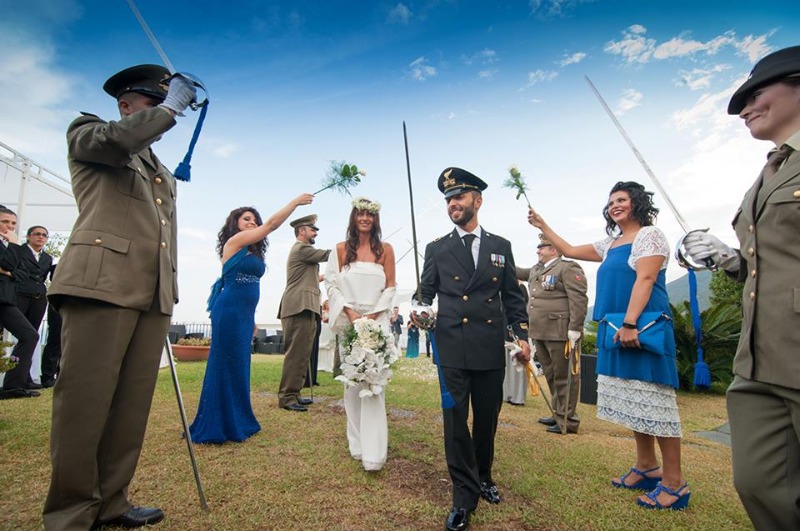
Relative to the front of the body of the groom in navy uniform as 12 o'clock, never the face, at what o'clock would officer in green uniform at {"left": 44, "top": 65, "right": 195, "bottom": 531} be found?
The officer in green uniform is roughly at 2 o'clock from the groom in navy uniform.

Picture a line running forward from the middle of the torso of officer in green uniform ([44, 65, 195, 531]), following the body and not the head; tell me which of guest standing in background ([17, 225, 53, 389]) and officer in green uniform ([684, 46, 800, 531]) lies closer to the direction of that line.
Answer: the officer in green uniform

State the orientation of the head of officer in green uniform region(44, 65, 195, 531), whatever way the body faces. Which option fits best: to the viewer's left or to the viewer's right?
to the viewer's right

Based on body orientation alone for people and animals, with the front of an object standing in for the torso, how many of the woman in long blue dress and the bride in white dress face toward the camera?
1

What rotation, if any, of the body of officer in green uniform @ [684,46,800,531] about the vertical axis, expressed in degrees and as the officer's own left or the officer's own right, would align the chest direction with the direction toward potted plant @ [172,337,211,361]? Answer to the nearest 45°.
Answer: approximately 45° to the officer's own right

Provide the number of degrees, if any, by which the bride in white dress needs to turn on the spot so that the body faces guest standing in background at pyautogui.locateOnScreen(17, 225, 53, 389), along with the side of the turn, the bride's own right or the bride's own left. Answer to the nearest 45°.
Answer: approximately 135° to the bride's own right

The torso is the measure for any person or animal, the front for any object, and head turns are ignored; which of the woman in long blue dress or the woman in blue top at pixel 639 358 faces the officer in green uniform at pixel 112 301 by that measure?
the woman in blue top

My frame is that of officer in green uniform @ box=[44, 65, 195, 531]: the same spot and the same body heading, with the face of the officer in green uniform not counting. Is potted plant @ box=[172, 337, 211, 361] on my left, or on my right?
on my left

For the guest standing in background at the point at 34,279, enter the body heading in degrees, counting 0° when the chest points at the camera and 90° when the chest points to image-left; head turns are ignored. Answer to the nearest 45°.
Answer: approximately 315°

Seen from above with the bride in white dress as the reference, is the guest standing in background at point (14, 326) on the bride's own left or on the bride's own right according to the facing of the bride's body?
on the bride's own right
